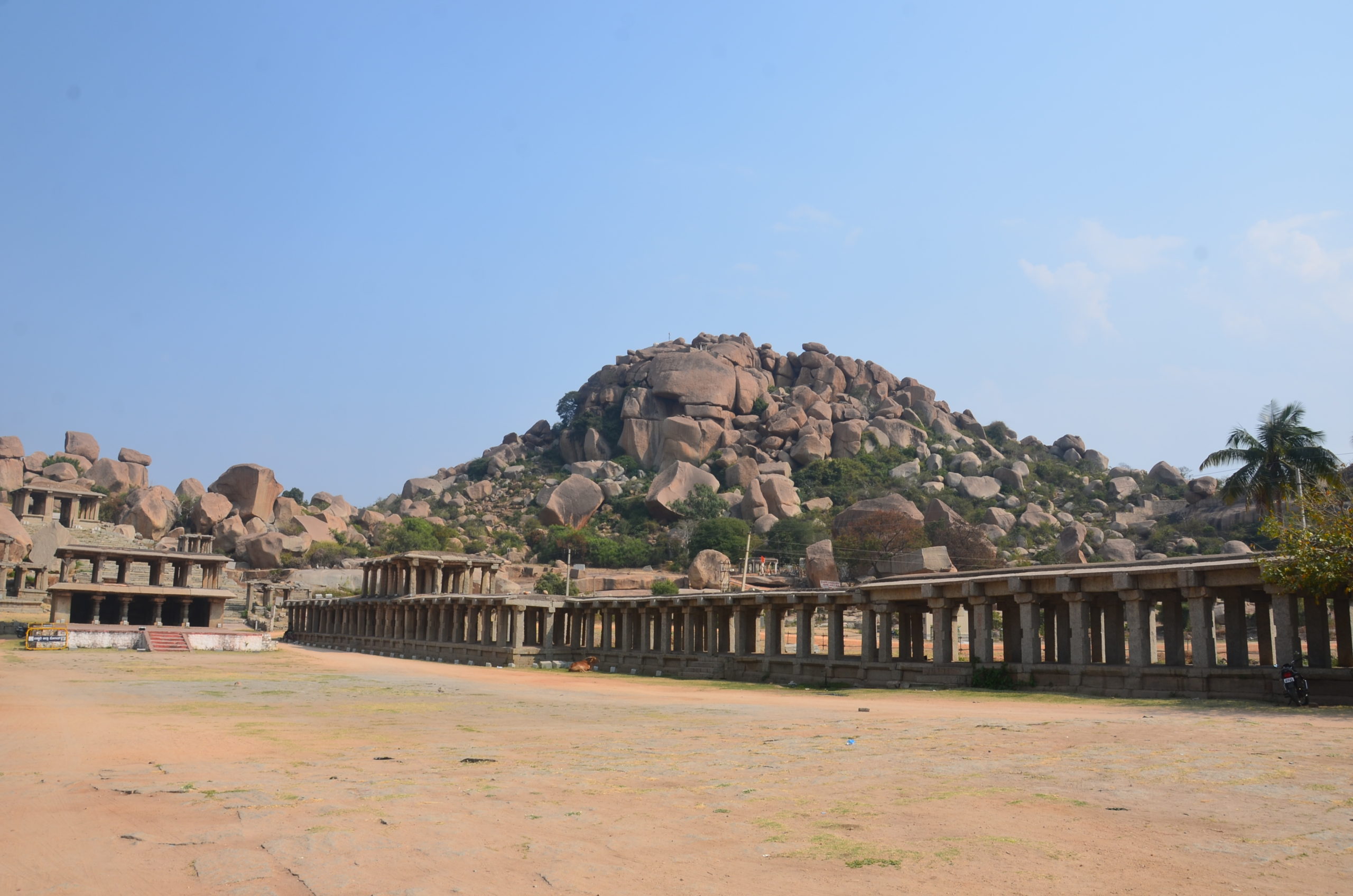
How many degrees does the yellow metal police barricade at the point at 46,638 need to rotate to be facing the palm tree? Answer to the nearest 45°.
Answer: approximately 45° to its left

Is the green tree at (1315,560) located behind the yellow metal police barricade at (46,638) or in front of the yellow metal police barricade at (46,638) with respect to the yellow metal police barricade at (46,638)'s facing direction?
in front

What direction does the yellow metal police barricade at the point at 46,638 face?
toward the camera

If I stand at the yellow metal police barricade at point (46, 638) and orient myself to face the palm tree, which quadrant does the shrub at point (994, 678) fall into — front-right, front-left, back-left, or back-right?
front-right

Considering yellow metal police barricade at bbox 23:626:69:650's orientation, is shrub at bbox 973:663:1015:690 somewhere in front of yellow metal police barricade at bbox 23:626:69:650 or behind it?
in front

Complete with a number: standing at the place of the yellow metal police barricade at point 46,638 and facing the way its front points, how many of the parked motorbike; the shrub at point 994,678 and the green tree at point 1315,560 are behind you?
0

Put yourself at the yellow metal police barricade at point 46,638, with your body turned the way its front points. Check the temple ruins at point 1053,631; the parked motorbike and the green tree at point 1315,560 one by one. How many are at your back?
0

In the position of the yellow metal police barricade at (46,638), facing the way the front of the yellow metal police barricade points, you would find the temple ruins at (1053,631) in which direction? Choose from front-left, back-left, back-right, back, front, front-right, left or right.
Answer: front-left
